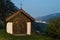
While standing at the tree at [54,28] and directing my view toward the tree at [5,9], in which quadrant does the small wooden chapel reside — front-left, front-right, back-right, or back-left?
front-left

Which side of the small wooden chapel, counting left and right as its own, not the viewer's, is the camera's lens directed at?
front

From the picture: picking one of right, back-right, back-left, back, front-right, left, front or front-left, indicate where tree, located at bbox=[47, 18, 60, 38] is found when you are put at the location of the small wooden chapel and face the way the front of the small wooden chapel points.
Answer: left

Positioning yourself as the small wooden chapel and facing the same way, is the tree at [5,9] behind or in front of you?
behind
